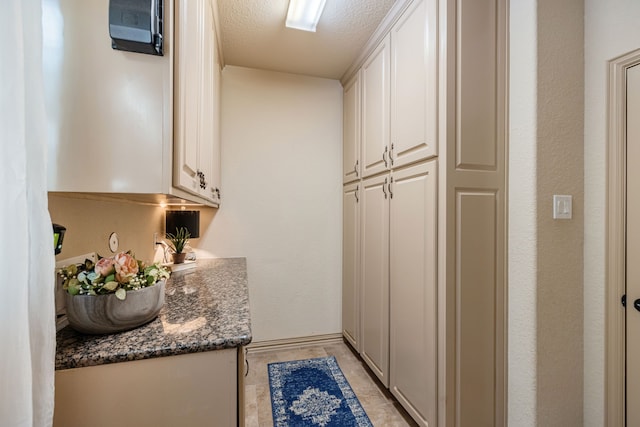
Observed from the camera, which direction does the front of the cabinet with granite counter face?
facing to the right of the viewer

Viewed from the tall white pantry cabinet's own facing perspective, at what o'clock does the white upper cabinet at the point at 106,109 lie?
The white upper cabinet is roughly at 12 o'clock from the tall white pantry cabinet.

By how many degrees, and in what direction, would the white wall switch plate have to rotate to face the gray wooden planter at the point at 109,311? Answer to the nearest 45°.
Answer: approximately 45° to its right

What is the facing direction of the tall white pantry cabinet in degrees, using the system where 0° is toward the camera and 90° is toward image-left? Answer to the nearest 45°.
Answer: approximately 45°

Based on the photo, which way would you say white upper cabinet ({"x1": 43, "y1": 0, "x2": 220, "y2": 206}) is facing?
to the viewer's right

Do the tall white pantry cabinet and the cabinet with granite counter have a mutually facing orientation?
yes

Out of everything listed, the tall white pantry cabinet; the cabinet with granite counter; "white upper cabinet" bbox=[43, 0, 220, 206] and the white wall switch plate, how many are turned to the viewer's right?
2

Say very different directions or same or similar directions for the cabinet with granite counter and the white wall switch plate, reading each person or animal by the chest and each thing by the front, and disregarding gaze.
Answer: very different directions
